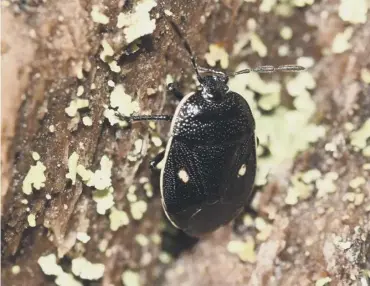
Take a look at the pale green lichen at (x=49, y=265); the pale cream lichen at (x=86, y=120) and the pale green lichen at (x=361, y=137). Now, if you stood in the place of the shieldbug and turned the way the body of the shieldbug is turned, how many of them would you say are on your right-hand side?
1

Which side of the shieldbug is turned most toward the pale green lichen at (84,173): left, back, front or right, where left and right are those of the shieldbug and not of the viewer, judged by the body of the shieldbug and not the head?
left

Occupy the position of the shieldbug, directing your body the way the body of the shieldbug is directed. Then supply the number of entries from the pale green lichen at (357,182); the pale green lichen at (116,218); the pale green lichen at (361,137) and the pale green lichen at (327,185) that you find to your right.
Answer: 3

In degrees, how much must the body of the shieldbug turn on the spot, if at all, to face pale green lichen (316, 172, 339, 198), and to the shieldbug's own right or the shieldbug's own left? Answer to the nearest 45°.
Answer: approximately 90° to the shieldbug's own right

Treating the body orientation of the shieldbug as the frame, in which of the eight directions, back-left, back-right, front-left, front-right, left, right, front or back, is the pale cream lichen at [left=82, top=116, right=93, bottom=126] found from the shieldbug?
left

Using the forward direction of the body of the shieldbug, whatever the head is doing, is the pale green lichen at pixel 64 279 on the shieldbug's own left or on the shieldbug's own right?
on the shieldbug's own left

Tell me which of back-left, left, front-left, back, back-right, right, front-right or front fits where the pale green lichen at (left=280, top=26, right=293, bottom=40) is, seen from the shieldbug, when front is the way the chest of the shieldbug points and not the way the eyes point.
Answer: front-right

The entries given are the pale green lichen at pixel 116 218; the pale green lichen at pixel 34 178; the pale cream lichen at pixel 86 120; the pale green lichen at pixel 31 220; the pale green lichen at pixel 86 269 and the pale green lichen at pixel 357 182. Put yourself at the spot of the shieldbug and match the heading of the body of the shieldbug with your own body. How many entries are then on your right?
1

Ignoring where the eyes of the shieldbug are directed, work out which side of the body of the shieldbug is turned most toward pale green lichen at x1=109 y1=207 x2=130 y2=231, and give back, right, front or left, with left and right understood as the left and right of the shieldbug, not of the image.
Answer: left

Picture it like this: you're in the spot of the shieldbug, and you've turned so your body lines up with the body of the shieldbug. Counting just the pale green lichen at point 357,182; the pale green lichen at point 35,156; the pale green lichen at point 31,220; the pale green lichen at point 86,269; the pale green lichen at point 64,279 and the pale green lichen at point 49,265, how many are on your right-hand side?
1

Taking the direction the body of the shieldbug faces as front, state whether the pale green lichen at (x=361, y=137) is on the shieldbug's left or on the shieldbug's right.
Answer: on the shieldbug's right

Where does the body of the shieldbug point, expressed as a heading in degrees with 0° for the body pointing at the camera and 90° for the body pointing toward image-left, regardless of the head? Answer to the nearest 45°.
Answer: approximately 180°

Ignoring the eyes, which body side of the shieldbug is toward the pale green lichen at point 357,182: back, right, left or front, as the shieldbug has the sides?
right
